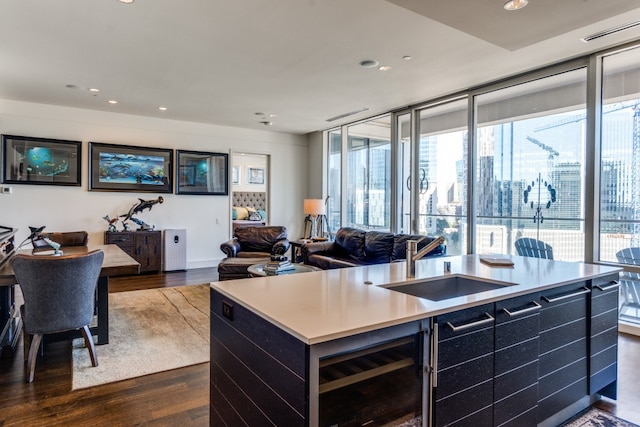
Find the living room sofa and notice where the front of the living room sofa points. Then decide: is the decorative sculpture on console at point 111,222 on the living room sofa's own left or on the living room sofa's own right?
on the living room sofa's own right

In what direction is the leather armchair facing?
toward the camera

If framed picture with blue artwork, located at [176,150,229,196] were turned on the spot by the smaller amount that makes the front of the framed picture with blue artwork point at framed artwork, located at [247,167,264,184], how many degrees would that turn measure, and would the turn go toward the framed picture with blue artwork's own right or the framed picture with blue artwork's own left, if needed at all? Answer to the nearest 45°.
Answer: approximately 135° to the framed picture with blue artwork's own left

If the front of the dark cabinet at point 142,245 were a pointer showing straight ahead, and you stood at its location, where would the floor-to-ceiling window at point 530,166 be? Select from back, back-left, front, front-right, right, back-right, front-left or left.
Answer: front-left

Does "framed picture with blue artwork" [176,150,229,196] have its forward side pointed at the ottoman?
yes

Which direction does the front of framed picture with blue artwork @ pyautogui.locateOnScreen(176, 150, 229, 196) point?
toward the camera

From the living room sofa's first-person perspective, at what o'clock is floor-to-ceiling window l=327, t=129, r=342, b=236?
The floor-to-ceiling window is roughly at 4 o'clock from the living room sofa.

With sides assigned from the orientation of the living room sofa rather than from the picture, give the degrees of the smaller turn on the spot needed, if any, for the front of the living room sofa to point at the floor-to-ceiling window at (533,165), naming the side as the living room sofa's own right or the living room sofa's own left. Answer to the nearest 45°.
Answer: approximately 135° to the living room sofa's own left

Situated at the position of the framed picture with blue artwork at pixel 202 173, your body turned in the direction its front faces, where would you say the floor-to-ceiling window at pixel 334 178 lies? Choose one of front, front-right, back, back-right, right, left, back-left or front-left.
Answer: left

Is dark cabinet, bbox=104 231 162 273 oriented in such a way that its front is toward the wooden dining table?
yes

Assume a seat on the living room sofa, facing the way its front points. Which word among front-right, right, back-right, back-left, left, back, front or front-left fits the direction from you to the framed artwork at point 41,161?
front-right

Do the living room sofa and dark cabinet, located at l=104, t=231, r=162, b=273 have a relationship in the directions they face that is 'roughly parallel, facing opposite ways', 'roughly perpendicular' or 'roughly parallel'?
roughly perpendicular

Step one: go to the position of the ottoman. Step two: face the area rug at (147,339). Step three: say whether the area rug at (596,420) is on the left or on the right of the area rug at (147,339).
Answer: left

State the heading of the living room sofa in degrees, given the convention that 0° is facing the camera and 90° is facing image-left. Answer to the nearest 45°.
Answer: approximately 45°

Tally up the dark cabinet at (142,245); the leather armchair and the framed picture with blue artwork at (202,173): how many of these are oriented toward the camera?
3

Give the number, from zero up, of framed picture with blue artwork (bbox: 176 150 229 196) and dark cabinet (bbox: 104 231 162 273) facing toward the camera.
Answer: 2
